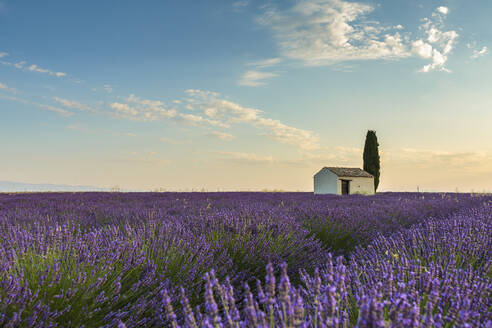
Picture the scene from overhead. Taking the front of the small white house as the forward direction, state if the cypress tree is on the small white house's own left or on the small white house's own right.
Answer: on the small white house's own left

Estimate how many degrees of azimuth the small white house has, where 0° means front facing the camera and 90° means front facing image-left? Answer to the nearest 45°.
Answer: approximately 315°
